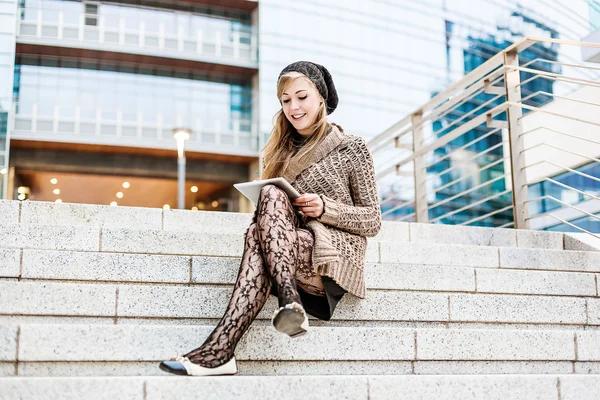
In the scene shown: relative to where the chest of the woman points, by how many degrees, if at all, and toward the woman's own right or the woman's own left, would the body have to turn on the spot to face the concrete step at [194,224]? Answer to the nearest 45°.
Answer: approximately 90° to the woman's own right

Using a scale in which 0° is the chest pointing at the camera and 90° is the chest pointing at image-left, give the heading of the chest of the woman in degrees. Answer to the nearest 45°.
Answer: approximately 45°
